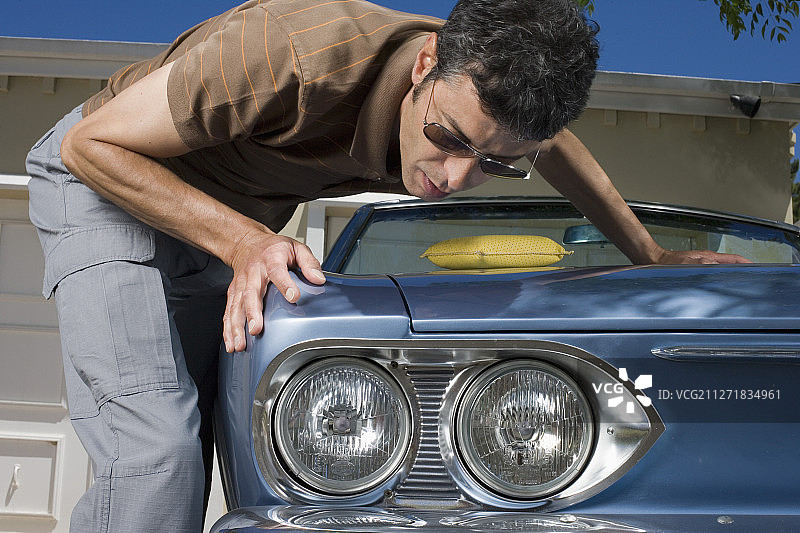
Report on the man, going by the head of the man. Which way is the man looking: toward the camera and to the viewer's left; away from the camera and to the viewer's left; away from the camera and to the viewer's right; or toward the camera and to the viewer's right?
toward the camera and to the viewer's right

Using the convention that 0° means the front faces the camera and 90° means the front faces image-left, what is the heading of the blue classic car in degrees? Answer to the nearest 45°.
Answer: approximately 0°
